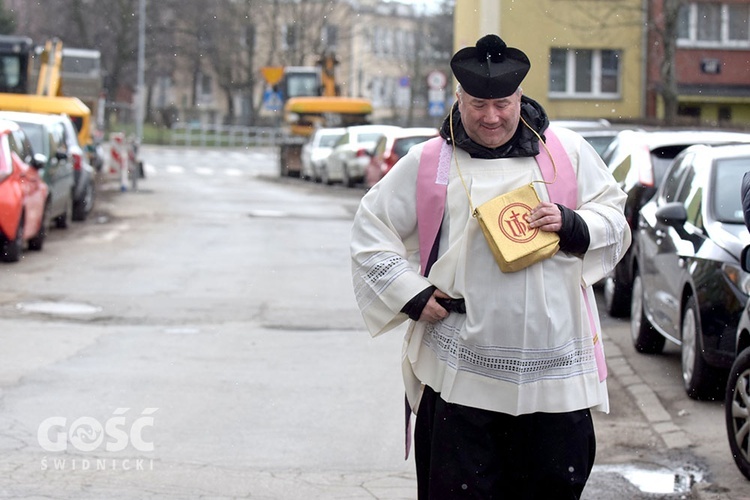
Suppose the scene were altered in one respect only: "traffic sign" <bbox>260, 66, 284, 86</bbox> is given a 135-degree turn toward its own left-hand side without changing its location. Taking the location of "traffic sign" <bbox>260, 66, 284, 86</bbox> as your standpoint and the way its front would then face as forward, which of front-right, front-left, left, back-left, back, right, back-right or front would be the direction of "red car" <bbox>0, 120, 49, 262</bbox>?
back-right

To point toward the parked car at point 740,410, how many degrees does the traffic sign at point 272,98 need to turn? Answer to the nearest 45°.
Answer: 0° — it already faces it

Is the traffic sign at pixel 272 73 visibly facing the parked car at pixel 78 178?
yes

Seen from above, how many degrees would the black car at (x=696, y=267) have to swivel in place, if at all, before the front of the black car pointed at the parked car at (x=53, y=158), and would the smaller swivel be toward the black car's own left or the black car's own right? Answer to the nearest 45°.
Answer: approximately 180°

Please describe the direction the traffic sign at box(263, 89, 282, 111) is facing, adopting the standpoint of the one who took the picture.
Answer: facing the viewer

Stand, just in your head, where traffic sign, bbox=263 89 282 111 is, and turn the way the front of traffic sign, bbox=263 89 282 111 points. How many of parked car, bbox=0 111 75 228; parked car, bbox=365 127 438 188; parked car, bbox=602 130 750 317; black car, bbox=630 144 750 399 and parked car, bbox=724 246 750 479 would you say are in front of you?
5

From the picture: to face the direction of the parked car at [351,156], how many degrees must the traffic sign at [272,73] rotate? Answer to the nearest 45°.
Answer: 0° — it already faces it

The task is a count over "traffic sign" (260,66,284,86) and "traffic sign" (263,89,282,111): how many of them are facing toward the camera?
2

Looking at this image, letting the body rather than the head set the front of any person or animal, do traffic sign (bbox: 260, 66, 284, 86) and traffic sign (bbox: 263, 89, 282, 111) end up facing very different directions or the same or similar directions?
same or similar directions

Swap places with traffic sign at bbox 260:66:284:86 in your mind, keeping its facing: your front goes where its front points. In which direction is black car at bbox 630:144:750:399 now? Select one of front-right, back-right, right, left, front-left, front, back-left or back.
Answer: front

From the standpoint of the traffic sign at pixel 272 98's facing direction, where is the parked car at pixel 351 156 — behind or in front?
in front

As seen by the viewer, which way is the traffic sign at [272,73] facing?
toward the camera
